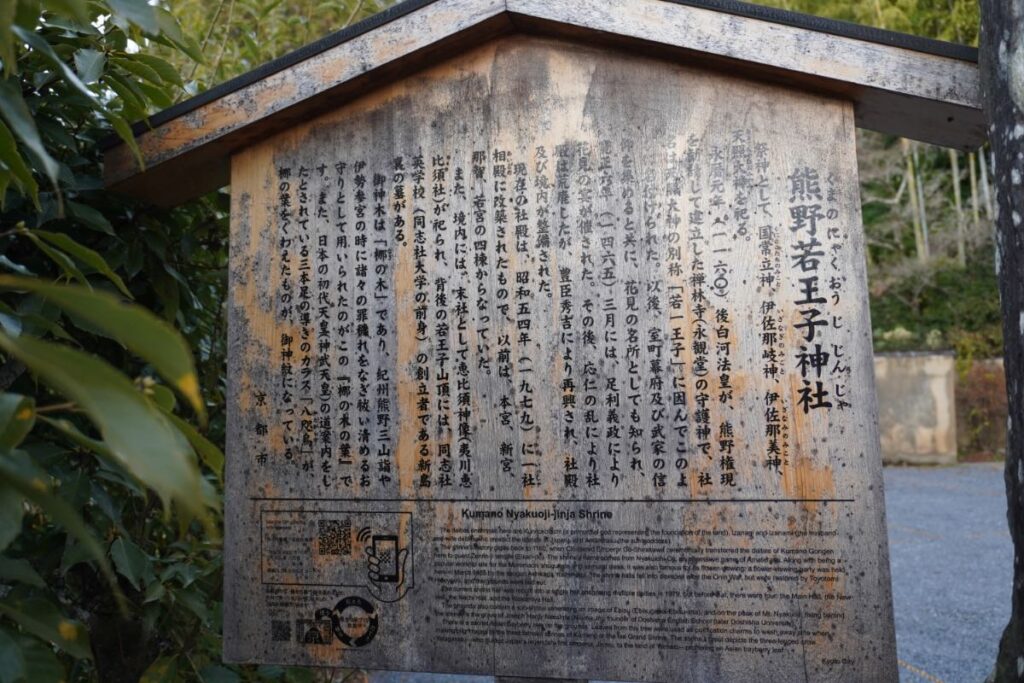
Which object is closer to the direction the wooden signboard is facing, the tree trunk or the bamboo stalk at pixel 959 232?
the tree trunk

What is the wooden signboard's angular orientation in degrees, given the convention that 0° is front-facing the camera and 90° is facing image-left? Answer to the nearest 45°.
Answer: approximately 0°

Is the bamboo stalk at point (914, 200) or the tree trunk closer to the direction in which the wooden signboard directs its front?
the tree trunk

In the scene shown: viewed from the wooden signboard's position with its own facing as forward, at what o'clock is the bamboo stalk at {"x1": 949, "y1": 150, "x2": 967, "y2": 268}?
The bamboo stalk is roughly at 7 o'clock from the wooden signboard.

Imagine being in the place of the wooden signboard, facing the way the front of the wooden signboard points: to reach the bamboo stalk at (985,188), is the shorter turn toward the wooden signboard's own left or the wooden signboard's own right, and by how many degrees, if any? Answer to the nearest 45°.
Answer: approximately 135° to the wooden signboard's own left

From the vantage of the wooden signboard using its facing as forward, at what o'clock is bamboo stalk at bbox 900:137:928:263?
The bamboo stalk is roughly at 7 o'clock from the wooden signboard.

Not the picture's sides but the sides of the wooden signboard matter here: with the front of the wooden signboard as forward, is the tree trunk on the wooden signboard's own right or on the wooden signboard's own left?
on the wooden signboard's own left

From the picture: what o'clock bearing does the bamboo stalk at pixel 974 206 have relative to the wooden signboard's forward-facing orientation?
The bamboo stalk is roughly at 7 o'clock from the wooden signboard.
